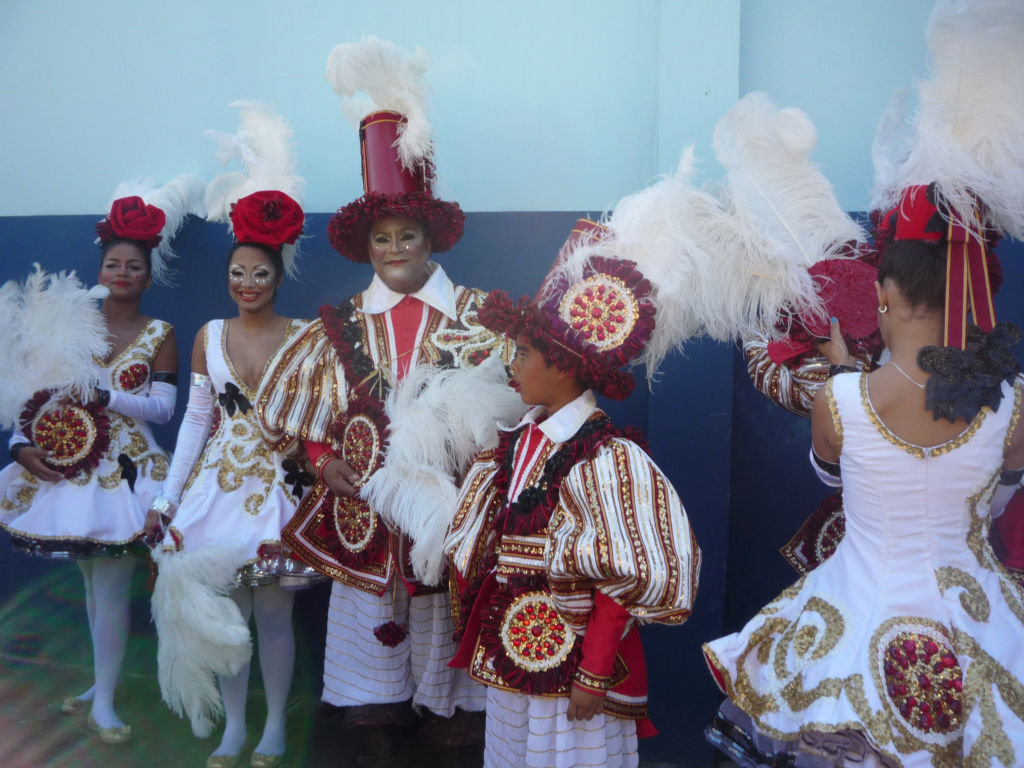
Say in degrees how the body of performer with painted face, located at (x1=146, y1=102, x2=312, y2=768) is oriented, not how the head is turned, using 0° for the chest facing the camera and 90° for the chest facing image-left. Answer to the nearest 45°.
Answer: approximately 0°

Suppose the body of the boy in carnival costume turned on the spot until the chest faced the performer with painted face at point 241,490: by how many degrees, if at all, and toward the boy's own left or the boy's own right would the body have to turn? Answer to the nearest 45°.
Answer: approximately 90° to the boy's own right

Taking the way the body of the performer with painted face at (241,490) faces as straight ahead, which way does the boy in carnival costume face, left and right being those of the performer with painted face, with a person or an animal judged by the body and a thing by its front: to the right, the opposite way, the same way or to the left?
to the right

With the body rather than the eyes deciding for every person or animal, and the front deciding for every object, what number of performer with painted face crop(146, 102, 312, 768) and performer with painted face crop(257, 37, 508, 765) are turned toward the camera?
2

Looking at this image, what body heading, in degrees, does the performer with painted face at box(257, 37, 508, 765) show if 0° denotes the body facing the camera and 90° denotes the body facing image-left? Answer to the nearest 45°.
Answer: approximately 0°

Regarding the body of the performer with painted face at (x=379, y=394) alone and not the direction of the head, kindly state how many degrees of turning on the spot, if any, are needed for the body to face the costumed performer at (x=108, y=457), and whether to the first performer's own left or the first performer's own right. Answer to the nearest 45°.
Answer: approximately 135° to the first performer's own right
